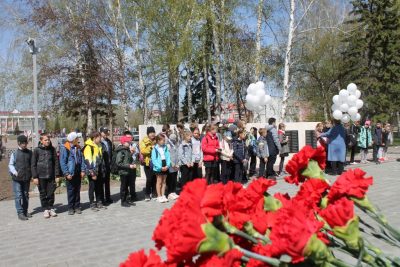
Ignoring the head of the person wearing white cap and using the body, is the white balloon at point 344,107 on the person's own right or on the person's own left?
on the person's own left

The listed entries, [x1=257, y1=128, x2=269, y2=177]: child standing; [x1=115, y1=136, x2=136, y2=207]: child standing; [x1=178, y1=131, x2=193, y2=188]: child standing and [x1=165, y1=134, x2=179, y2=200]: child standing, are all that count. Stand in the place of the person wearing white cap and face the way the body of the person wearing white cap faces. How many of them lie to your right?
0

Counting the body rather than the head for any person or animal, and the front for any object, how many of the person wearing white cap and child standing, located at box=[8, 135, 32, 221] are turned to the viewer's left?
0

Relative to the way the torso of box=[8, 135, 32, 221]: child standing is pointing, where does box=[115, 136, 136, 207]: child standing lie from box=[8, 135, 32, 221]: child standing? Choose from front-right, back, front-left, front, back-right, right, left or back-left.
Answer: front-left

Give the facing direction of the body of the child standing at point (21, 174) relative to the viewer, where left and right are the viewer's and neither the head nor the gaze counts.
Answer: facing the viewer and to the right of the viewer

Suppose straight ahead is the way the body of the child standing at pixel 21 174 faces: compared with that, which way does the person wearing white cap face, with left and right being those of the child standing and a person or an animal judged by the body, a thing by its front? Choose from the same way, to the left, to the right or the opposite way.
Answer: the same way
